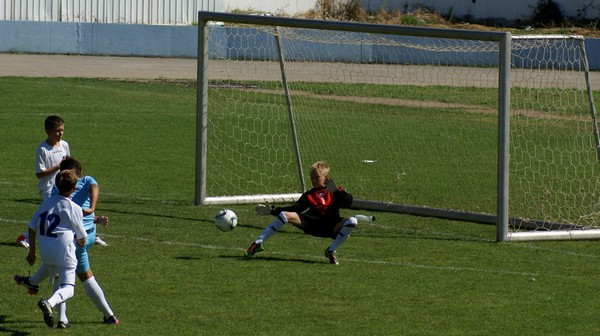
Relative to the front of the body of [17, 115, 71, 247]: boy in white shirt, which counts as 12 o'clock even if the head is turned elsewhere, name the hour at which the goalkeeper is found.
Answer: The goalkeeper is roughly at 11 o'clock from the boy in white shirt.

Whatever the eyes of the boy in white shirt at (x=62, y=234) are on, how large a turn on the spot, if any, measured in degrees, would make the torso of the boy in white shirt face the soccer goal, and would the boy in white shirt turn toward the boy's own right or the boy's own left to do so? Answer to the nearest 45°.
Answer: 0° — they already face it

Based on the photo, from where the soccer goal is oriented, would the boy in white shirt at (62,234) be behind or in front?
in front

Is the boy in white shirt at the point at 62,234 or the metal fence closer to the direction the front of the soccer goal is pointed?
the boy in white shirt

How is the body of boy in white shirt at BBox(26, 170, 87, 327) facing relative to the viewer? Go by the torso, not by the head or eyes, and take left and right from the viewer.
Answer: facing away from the viewer and to the right of the viewer

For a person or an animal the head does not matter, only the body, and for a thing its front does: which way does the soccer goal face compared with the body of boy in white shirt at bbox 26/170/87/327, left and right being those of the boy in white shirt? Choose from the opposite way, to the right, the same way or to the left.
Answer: the opposite way

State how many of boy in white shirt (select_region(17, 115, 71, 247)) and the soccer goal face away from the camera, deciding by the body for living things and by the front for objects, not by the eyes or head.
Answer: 0

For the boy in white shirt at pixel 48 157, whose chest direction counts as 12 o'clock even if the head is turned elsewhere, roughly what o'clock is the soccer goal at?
The soccer goal is roughly at 9 o'clock from the boy in white shirt.

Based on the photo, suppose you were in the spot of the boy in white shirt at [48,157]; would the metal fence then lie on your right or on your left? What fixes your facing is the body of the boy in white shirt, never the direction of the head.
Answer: on your left

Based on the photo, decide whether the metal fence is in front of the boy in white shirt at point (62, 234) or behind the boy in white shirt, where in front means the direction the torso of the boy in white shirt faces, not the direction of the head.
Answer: in front

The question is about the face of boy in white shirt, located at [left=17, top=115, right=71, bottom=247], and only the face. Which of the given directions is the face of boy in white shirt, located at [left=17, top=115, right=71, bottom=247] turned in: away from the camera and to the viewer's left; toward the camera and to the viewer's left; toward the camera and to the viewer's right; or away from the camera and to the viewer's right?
toward the camera and to the viewer's right

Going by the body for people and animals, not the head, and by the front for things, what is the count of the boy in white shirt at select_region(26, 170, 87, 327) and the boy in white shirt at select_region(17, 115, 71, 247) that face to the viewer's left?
0

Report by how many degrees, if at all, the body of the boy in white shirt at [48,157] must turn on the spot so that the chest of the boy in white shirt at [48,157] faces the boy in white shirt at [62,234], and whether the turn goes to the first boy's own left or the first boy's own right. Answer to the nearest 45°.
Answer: approximately 45° to the first boy's own right

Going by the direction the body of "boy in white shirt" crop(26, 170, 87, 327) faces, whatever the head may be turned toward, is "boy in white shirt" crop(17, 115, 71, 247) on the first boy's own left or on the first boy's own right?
on the first boy's own left
